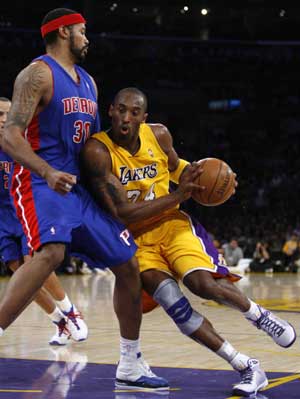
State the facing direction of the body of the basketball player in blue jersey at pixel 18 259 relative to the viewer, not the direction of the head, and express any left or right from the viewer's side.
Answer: facing the viewer and to the right of the viewer

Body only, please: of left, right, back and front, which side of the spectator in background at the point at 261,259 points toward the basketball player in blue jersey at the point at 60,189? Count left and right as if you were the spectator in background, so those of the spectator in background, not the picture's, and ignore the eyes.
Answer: front

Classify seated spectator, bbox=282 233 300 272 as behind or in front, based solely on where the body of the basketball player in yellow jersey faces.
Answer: behind

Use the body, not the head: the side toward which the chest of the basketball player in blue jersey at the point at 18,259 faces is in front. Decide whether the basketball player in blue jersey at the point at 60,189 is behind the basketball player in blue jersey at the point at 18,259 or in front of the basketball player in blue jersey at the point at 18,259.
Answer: in front
